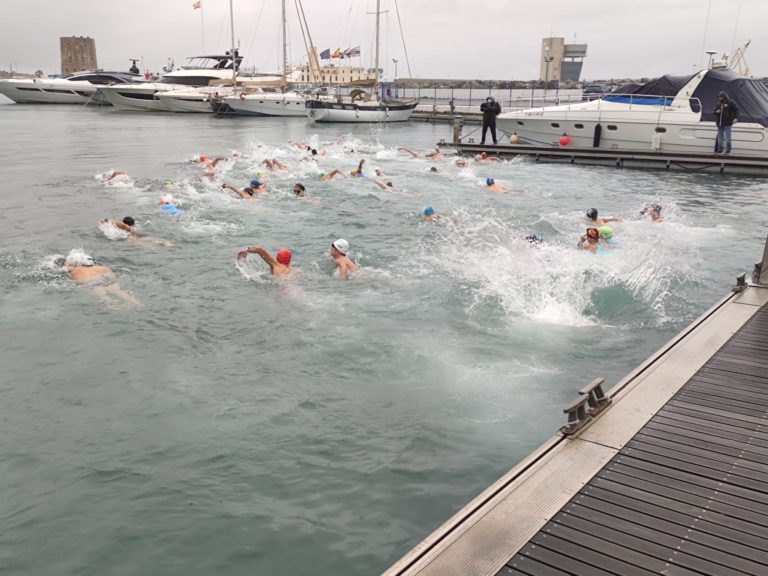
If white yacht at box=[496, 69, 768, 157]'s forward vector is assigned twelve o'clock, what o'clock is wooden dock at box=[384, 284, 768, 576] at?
The wooden dock is roughly at 9 o'clock from the white yacht.

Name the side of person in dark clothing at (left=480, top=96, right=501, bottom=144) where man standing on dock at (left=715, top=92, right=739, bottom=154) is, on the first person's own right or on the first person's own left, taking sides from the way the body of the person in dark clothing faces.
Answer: on the first person's own left

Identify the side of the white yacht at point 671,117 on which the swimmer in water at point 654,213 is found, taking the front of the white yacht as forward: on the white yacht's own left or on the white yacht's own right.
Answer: on the white yacht's own left

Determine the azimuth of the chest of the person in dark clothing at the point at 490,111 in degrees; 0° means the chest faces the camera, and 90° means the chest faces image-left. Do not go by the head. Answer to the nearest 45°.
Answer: approximately 0°

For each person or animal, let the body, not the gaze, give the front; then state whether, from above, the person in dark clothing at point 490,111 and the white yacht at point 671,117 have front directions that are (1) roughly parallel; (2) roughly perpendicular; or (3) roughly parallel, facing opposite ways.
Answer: roughly perpendicular

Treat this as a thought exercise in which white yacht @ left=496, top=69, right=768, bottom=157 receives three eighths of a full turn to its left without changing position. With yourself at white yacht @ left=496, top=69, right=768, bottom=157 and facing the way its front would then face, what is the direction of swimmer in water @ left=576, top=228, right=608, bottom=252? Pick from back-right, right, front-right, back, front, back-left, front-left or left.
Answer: front-right

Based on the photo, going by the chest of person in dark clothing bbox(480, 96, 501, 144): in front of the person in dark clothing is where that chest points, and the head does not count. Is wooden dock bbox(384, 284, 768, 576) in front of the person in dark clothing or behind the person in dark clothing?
in front

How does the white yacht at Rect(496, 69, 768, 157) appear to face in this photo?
to the viewer's left

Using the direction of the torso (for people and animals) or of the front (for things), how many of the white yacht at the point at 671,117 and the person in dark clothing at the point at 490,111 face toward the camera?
1

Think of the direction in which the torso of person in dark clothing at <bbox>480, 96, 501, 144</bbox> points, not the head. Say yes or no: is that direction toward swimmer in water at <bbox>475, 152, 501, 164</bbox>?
yes

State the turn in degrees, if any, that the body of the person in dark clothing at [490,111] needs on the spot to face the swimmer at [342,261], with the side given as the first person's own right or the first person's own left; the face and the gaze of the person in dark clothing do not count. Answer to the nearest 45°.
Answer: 0° — they already face them

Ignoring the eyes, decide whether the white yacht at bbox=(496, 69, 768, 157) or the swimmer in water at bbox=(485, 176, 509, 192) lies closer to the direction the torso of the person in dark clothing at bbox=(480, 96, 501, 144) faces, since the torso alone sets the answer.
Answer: the swimmer in water

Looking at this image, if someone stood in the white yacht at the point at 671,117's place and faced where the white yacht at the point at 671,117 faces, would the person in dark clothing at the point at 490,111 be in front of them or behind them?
in front

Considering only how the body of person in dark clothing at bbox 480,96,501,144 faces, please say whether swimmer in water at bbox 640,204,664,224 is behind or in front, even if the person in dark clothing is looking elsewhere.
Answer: in front
